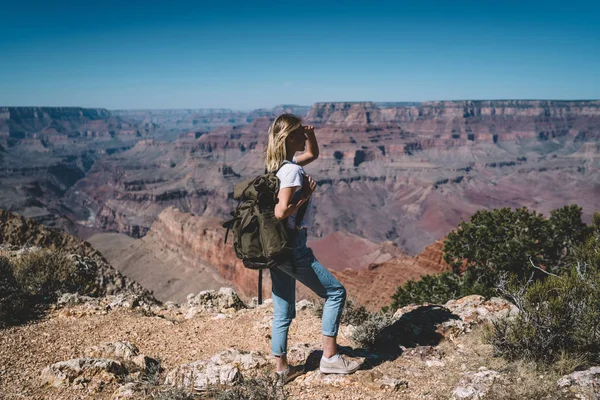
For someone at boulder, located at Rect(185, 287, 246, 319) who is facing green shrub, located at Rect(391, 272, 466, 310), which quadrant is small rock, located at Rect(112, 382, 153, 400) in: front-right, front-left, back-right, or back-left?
back-right

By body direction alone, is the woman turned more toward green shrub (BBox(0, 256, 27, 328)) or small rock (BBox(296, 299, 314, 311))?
the small rock

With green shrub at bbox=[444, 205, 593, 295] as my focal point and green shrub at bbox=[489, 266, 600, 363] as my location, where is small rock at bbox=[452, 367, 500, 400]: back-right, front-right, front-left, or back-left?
back-left

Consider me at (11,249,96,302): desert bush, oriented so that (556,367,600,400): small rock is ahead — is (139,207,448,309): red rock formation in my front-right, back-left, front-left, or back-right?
back-left

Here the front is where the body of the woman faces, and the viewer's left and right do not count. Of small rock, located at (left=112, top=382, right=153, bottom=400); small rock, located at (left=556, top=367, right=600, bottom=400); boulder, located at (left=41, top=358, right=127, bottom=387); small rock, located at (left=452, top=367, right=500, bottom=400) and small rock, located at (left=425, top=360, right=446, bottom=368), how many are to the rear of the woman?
2

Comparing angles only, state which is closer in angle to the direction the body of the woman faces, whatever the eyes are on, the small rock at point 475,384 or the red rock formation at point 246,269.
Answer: the small rock

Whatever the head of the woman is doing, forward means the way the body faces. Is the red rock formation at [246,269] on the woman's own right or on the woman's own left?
on the woman's own left

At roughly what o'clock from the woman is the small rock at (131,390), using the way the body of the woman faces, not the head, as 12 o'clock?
The small rock is roughly at 6 o'clock from the woman.

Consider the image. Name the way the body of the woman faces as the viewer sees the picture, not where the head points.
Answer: to the viewer's right

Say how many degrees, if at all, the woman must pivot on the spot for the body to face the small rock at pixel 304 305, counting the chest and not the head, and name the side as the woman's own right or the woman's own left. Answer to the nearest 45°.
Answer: approximately 90° to the woman's own left
